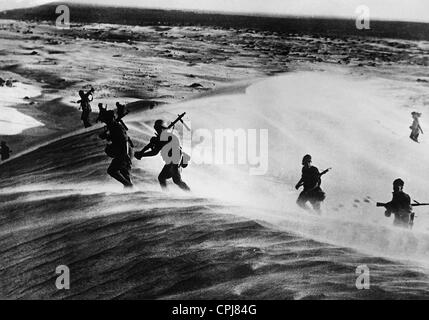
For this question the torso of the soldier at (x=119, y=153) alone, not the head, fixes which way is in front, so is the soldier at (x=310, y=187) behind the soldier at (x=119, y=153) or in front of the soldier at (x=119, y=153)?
behind
